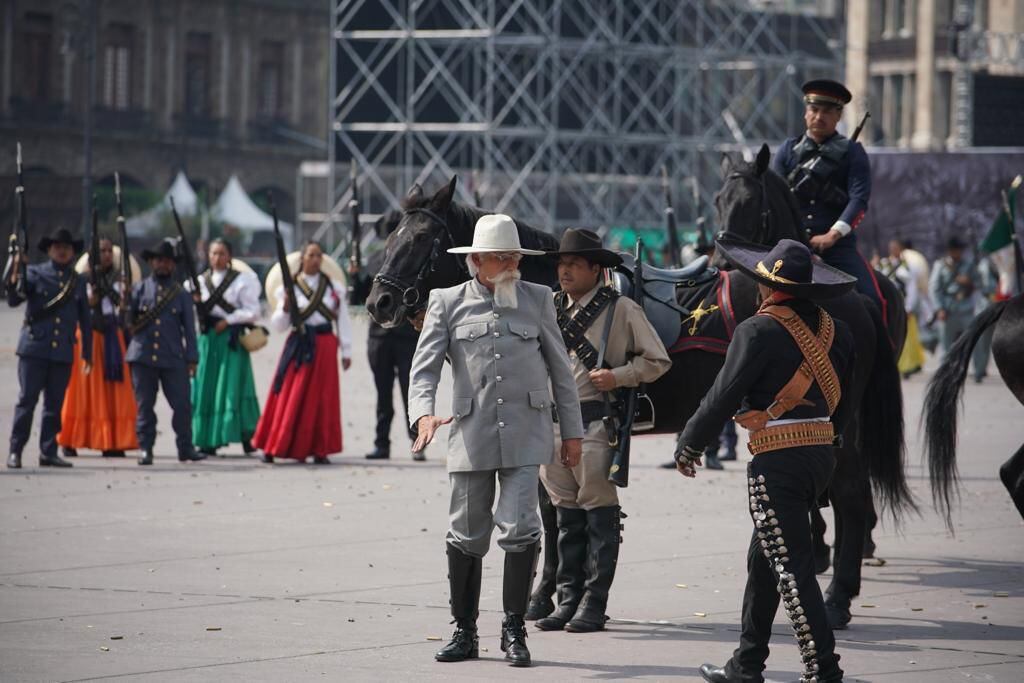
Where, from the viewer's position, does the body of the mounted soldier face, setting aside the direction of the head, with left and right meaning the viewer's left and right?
facing the viewer and to the left of the viewer

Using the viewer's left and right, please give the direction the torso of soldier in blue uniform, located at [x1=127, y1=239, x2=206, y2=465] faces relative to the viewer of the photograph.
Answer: facing the viewer

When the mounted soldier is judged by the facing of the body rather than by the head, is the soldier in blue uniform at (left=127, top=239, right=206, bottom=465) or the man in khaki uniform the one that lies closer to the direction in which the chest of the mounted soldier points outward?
the man in khaki uniform

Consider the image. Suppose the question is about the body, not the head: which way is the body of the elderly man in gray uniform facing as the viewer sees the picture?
toward the camera

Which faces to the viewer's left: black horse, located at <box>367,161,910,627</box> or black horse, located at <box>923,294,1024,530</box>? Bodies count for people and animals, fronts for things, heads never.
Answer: black horse, located at <box>367,161,910,627</box>

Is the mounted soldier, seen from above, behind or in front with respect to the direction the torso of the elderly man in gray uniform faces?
behind

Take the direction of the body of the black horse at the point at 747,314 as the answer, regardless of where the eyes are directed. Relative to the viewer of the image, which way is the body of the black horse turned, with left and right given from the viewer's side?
facing to the left of the viewer

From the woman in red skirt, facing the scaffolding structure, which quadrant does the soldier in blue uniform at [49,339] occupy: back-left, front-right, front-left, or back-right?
back-left

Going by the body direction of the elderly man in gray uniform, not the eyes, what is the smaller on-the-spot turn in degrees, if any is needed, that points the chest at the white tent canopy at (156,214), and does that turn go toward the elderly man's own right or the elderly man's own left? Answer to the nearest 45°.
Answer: approximately 180°

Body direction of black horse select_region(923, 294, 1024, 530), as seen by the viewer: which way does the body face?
to the viewer's right

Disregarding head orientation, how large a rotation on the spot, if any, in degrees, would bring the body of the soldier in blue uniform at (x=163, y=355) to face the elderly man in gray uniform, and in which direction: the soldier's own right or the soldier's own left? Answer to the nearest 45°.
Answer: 0° — they already face them

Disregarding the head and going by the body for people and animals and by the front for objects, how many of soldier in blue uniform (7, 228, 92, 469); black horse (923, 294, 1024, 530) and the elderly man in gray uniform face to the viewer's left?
0

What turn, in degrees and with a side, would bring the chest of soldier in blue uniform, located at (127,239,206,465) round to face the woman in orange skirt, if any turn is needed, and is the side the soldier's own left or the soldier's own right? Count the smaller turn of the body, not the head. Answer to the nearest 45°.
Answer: approximately 135° to the soldier's own right
